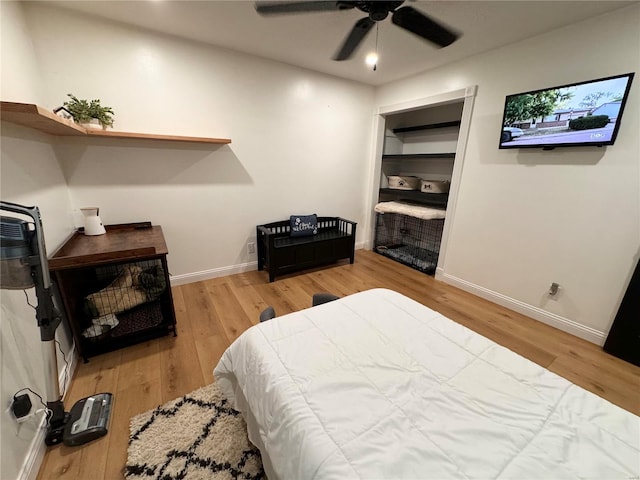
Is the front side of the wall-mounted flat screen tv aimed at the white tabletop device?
yes

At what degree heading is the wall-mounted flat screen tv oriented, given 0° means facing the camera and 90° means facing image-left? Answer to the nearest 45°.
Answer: approximately 45°

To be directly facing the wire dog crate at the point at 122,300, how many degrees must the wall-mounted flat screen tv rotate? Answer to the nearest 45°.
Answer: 0° — it already faces it

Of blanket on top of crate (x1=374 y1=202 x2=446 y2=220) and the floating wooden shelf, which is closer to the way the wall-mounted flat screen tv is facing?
the floating wooden shelf

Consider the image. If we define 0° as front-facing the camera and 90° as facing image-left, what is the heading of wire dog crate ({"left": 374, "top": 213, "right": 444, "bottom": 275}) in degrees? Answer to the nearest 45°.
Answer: approximately 45°

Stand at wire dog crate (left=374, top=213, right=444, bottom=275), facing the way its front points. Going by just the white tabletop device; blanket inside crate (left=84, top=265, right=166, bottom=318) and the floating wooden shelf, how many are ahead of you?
3
